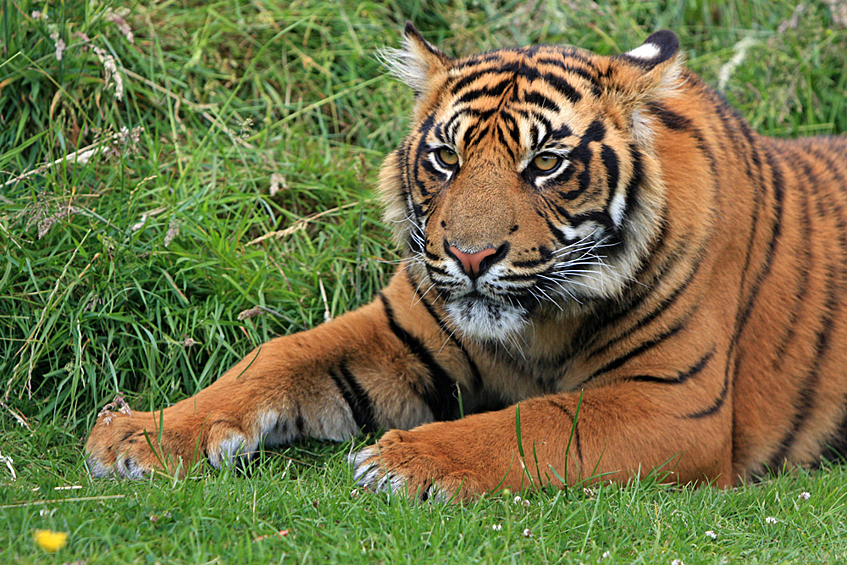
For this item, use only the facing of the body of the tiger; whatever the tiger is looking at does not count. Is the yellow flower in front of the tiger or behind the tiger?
in front

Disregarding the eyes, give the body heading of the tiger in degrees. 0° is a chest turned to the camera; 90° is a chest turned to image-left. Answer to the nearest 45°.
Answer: approximately 45°
